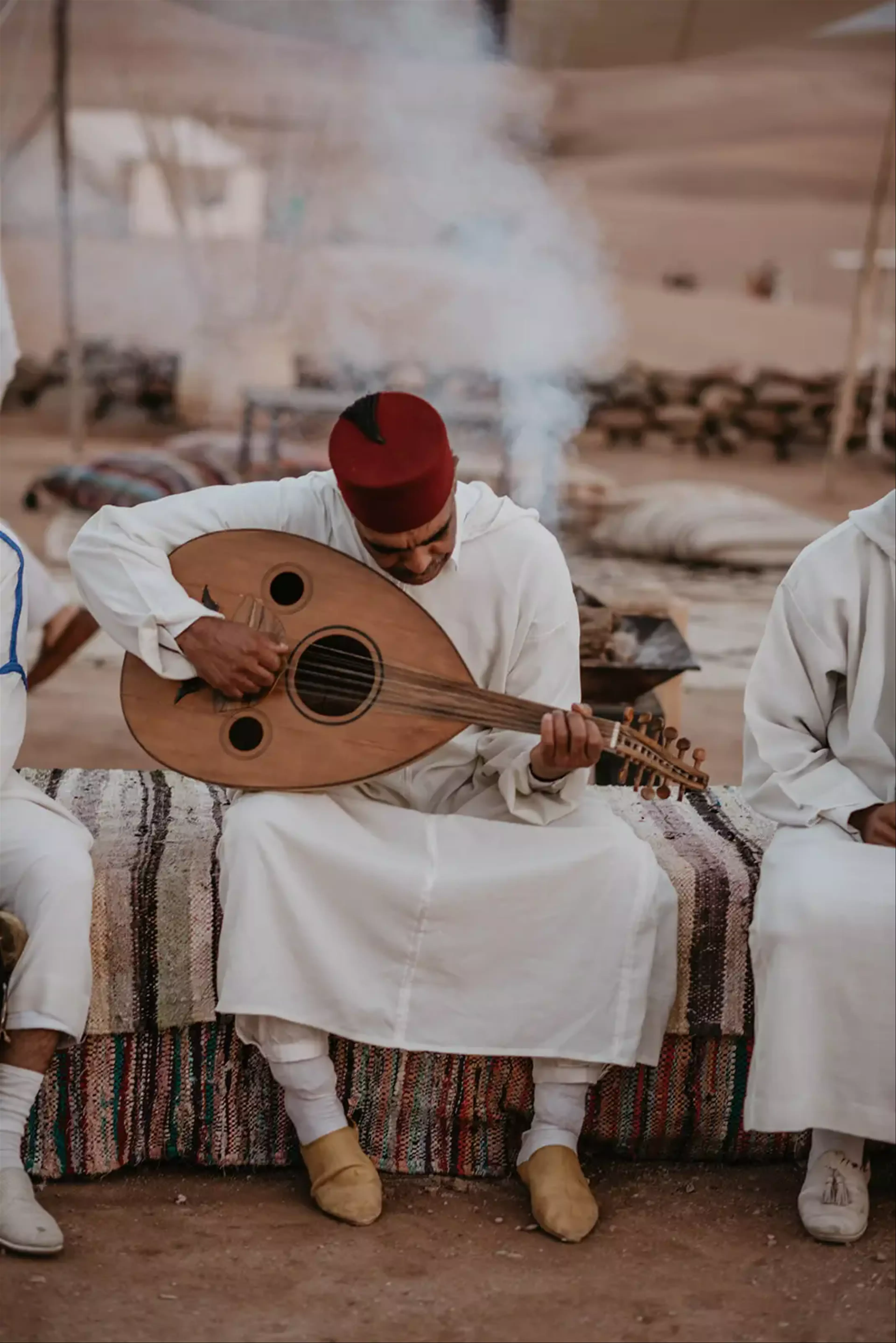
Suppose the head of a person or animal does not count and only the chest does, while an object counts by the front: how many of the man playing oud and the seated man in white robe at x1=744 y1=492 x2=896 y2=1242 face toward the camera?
2

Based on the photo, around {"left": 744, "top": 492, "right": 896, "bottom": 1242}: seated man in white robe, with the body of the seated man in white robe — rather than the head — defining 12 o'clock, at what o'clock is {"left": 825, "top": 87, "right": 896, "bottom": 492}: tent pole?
The tent pole is roughly at 6 o'clock from the seated man in white robe.

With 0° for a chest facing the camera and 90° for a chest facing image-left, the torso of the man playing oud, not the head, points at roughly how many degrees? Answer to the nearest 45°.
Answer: approximately 0°

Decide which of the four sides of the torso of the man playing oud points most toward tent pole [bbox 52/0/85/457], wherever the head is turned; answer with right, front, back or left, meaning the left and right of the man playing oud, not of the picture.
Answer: back

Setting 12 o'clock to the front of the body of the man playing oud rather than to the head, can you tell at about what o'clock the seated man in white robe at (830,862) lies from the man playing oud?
The seated man in white robe is roughly at 9 o'clock from the man playing oud.

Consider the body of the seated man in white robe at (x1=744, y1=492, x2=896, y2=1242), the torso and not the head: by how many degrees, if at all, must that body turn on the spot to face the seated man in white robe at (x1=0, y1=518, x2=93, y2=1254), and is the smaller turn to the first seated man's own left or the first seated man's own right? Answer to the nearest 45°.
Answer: approximately 90° to the first seated man's own right

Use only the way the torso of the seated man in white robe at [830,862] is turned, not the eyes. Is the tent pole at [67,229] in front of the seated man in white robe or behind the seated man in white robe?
behind
